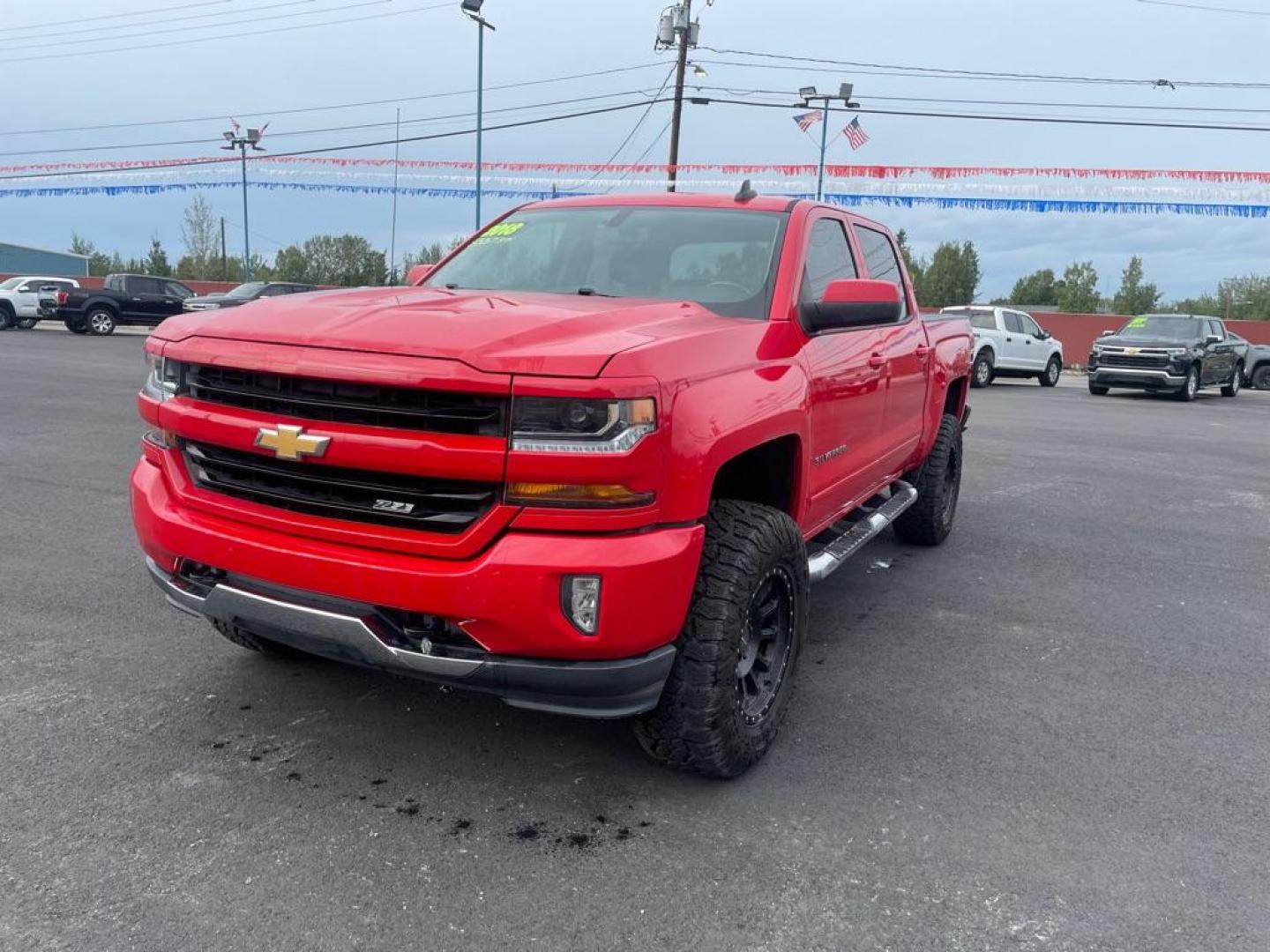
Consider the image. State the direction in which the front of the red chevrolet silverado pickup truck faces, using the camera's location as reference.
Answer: facing the viewer and to the left of the viewer

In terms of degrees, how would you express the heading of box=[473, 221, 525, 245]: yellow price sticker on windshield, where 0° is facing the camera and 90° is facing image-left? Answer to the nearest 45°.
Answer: approximately 45°

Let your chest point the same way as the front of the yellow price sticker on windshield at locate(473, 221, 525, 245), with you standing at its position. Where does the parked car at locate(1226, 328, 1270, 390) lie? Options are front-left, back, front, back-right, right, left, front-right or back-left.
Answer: back

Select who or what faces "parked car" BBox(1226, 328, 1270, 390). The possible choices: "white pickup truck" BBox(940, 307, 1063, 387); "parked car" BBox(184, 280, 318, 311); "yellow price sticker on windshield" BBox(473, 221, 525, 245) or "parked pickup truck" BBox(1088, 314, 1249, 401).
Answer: the white pickup truck

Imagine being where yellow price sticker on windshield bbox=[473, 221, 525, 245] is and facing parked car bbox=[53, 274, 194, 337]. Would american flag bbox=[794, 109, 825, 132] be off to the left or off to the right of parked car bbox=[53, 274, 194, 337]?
right

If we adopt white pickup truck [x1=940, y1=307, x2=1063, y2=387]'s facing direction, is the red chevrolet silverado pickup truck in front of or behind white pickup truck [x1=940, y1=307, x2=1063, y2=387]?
behind

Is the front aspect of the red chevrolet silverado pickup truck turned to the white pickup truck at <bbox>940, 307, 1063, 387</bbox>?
no

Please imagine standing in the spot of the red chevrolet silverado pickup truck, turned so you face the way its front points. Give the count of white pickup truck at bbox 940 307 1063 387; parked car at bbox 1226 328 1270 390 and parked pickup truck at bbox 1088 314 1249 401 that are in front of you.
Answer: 0

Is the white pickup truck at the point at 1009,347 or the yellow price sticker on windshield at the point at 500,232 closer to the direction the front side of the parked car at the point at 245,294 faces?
the yellow price sticker on windshield

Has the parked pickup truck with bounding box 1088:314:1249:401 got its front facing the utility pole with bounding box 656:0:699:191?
no

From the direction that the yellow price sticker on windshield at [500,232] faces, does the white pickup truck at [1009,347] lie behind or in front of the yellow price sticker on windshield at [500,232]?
behind

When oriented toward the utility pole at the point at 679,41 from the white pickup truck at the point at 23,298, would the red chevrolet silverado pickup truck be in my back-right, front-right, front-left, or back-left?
front-right

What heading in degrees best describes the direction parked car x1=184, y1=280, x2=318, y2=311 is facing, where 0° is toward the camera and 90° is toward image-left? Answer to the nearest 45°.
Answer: approximately 45°

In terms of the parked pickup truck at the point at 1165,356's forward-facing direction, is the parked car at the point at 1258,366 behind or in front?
behind
